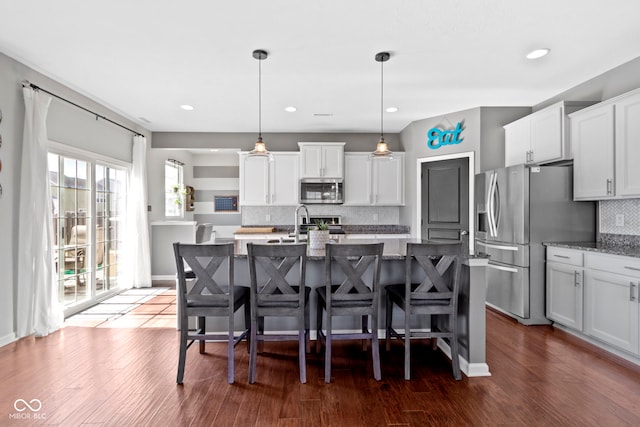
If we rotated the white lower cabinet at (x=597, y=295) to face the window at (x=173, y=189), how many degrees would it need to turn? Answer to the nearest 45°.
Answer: approximately 45° to its right

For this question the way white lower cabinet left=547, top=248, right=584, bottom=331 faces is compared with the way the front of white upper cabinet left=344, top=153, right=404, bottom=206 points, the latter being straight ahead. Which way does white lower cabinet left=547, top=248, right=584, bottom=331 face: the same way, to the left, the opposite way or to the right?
to the right

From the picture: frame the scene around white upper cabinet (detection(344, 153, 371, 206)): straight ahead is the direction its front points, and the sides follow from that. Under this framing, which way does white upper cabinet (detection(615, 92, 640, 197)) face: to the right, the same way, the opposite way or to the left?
to the right

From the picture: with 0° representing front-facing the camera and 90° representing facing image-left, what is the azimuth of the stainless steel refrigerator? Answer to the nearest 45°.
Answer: approximately 45°

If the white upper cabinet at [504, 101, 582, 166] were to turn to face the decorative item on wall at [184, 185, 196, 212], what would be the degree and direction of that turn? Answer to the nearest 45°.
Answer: approximately 45° to its right

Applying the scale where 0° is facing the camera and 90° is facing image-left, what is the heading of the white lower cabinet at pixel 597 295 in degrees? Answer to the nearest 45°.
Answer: approximately 45°

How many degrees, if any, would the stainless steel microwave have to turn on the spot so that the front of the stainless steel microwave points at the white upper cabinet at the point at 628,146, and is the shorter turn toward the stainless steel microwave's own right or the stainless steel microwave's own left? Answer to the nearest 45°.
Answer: approximately 45° to the stainless steel microwave's own left

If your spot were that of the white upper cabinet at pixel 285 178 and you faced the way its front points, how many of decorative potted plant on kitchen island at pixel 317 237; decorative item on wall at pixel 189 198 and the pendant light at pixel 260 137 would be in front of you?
2
